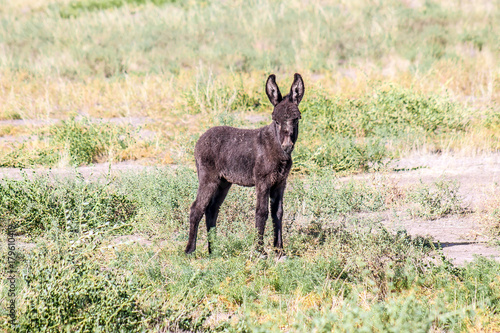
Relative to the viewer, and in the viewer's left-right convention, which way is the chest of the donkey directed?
facing the viewer and to the right of the viewer

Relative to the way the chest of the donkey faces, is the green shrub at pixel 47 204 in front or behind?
behind

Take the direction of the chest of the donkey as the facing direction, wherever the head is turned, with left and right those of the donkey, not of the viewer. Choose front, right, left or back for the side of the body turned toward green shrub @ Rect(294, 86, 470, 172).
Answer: left

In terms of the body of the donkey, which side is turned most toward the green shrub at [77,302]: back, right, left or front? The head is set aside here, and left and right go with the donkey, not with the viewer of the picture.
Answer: right

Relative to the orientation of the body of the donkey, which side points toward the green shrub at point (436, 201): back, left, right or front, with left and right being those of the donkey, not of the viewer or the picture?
left

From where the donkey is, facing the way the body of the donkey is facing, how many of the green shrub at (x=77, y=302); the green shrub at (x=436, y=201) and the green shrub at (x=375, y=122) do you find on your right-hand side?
1

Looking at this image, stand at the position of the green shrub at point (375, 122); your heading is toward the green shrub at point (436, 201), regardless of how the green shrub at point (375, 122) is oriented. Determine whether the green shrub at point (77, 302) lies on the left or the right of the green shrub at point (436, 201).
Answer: right

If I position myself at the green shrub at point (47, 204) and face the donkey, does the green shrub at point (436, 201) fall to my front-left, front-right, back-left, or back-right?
front-left

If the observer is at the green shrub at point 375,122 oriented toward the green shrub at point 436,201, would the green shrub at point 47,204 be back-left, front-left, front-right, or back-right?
front-right
